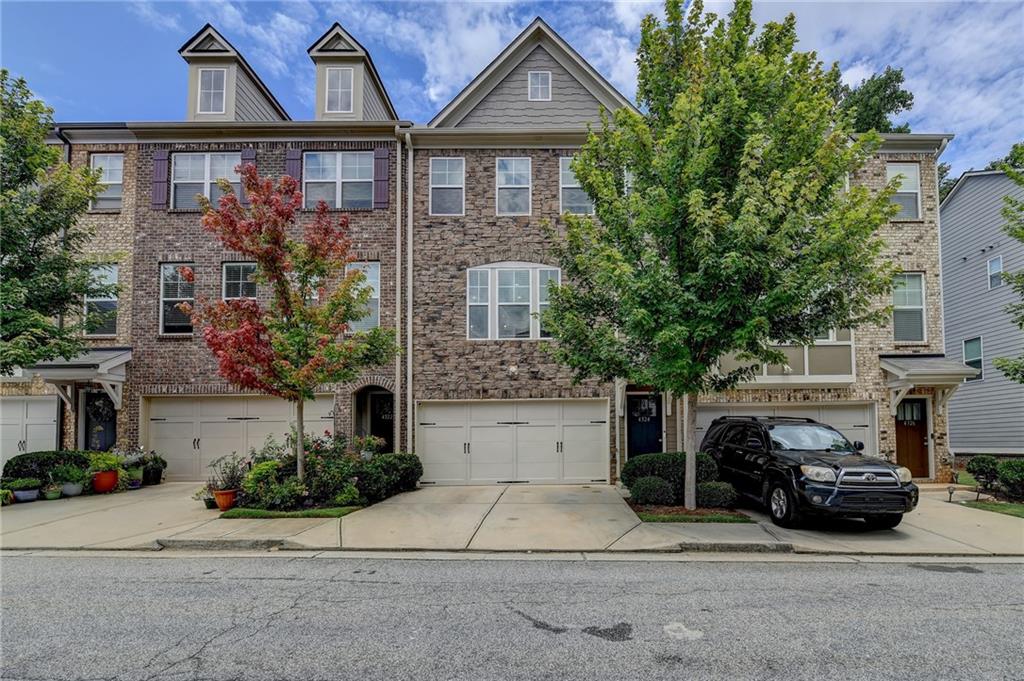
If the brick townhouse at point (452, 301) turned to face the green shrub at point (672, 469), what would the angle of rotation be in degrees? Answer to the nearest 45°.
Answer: approximately 45° to its left

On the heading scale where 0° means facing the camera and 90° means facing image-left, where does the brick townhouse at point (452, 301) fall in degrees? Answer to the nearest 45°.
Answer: approximately 0°

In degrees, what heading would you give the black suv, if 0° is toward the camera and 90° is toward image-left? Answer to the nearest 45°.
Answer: approximately 315°

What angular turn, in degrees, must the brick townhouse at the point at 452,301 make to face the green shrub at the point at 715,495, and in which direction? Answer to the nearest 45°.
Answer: approximately 45° to its left

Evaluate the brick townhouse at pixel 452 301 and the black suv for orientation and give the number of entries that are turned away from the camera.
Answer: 0

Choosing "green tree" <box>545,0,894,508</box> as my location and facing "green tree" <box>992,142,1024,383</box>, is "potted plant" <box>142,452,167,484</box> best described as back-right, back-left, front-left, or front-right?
back-left

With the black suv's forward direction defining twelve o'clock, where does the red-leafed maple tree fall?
The red-leafed maple tree is roughly at 4 o'clock from the black suv.

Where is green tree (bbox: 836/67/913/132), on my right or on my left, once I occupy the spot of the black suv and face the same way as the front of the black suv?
on my left

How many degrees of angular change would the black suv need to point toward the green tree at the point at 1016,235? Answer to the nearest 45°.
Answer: approximately 90° to its left

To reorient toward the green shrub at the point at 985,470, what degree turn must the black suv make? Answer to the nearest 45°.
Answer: approximately 90° to its left

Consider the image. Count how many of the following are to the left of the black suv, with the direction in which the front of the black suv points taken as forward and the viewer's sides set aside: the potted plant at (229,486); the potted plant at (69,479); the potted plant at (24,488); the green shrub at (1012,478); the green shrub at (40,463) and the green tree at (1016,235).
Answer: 2
